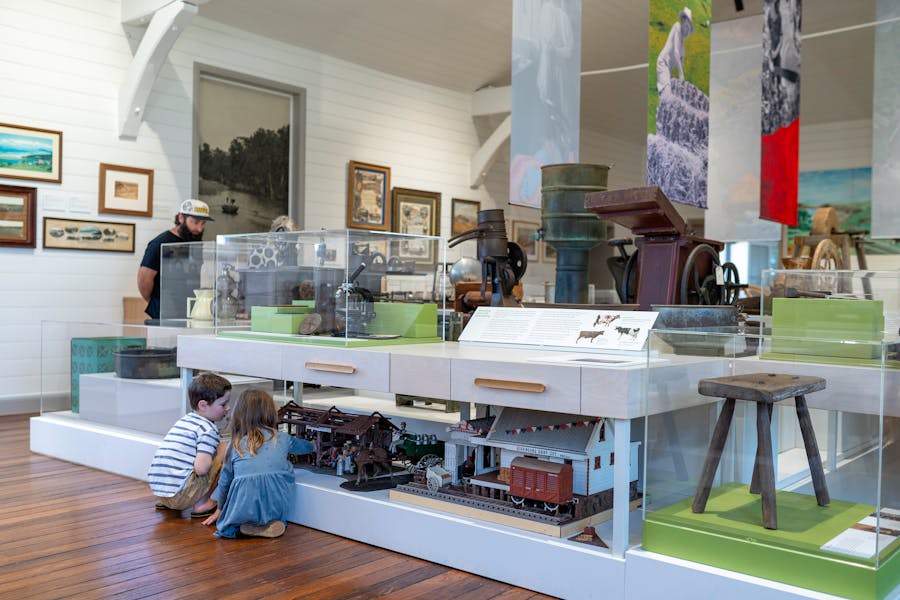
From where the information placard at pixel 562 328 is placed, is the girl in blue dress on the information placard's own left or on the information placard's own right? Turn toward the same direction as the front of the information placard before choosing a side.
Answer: on the information placard's own right

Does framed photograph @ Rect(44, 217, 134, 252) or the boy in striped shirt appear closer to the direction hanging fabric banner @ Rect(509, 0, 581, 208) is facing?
the boy in striped shirt

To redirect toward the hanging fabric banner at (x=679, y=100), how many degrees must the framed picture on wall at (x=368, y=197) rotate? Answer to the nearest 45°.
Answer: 0° — it already faces it

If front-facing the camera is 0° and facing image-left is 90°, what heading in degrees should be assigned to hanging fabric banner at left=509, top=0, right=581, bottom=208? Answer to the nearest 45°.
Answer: approximately 0°

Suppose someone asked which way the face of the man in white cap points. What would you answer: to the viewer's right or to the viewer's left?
to the viewer's right

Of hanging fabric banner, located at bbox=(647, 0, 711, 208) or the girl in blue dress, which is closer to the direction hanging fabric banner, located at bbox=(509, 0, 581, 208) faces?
the girl in blue dress

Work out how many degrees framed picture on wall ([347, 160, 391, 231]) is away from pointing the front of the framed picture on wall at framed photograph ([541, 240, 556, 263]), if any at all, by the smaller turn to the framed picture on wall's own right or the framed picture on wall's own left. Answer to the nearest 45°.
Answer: approximately 90° to the framed picture on wall's own left

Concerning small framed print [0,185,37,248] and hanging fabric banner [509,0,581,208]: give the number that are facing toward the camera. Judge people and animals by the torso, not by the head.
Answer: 2

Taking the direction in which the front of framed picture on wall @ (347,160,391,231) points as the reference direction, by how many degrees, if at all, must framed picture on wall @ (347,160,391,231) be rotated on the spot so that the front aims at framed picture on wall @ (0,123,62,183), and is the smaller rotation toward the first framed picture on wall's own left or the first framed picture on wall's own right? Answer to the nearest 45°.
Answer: approximately 90° to the first framed picture on wall's own right

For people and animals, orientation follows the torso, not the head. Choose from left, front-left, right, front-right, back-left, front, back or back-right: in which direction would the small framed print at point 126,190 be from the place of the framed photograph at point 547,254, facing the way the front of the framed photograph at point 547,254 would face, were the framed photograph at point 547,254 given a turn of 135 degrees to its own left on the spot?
back-left

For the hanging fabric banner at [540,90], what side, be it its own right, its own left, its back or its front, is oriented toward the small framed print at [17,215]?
right

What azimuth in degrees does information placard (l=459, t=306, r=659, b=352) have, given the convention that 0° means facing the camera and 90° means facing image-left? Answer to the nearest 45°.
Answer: approximately 0°
